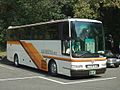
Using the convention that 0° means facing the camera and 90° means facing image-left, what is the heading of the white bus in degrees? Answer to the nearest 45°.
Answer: approximately 315°
